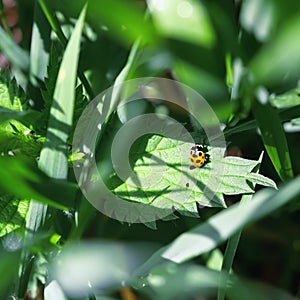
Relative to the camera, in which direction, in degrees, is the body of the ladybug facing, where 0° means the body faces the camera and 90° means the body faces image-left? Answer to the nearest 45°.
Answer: approximately 180°
